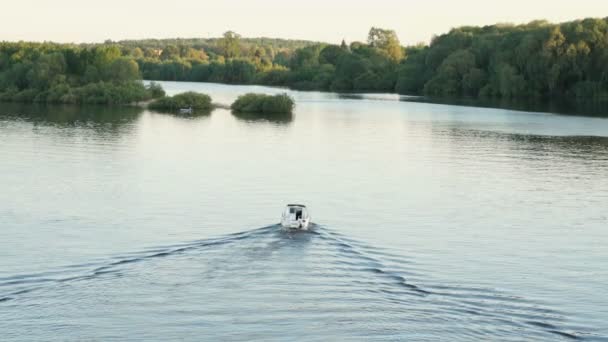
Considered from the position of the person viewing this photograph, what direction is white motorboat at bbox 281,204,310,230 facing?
facing away from the viewer
